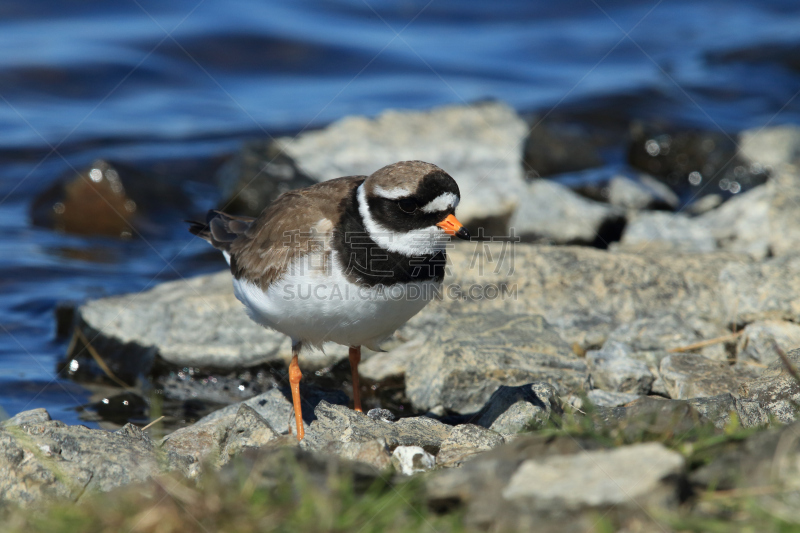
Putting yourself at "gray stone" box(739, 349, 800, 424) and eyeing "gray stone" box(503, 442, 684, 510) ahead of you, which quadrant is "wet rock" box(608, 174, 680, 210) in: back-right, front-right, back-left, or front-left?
back-right

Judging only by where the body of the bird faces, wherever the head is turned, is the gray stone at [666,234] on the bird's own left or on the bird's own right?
on the bird's own left

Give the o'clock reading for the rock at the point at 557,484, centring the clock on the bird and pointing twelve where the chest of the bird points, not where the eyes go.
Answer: The rock is roughly at 1 o'clock from the bird.

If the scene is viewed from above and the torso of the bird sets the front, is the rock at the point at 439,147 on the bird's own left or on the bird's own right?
on the bird's own left

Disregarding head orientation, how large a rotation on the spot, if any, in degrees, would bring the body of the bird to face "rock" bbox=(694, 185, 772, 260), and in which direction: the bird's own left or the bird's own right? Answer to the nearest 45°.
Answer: approximately 90° to the bird's own left

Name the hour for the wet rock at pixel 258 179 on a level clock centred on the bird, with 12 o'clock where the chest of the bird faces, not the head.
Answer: The wet rock is roughly at 7 o'clock from the bird.

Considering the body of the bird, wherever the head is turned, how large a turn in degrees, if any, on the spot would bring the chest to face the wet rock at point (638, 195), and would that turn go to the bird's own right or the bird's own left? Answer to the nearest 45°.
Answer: approximately 90° to the bird's own left

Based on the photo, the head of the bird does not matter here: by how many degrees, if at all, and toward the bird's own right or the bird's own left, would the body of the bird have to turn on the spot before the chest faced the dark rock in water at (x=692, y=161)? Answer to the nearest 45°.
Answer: approximately 90° to the bird's own left

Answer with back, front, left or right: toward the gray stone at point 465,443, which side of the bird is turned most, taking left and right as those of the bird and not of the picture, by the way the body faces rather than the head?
front
